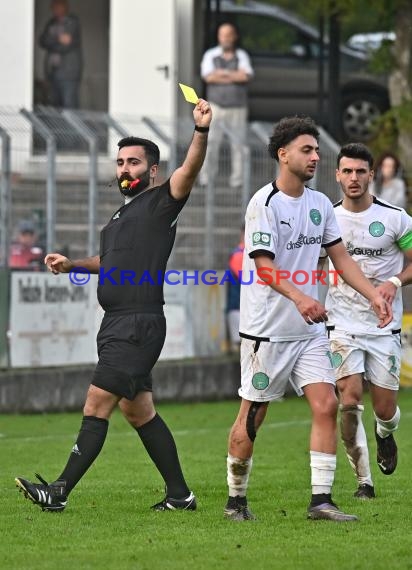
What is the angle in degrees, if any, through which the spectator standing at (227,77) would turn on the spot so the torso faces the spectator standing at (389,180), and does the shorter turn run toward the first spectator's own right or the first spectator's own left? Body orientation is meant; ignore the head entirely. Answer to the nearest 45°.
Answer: approximately 45° to the first spectator's own left

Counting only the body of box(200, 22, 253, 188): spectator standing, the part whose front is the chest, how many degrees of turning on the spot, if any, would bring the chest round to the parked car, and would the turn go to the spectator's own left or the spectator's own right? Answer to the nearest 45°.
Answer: approximately 180°

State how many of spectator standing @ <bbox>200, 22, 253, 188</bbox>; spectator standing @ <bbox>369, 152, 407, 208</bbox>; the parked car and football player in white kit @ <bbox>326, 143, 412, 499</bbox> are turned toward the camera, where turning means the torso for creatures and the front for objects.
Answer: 3

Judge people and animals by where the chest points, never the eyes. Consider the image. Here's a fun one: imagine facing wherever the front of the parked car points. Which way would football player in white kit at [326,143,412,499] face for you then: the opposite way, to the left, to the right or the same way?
to the right

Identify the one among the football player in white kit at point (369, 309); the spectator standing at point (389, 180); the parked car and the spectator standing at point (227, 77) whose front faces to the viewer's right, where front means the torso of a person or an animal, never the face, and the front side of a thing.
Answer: the parked car

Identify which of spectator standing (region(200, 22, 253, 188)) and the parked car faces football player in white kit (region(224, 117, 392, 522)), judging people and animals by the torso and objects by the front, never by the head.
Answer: the spectator standing

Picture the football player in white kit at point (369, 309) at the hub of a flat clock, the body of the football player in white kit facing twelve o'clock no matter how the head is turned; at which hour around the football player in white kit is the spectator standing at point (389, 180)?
The spectator standing is roughly at 6 o'clock from the football player in white kit.

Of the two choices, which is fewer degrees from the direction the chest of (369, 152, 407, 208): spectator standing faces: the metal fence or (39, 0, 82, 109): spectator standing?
the metal fence

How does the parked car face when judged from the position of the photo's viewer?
facing to the right of the viewer
